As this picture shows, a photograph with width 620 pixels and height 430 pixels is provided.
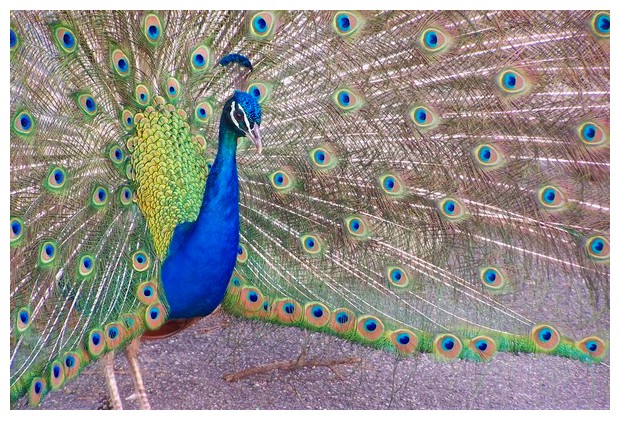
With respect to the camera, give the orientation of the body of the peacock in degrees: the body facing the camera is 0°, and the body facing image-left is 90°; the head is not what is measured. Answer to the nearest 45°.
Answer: approximately 315°
